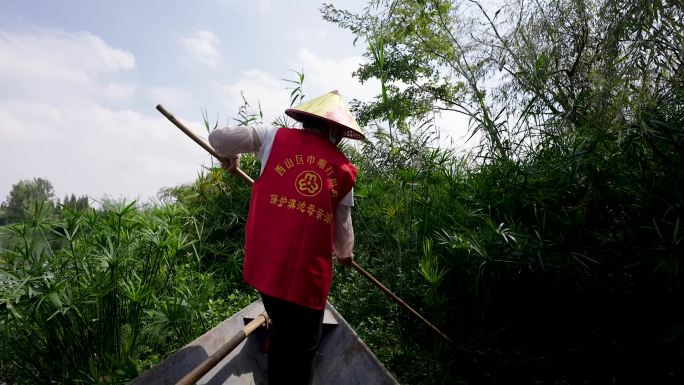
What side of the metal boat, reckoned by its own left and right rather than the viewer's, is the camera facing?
back
